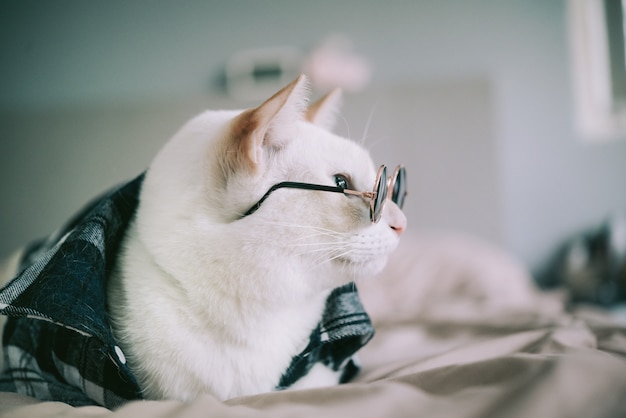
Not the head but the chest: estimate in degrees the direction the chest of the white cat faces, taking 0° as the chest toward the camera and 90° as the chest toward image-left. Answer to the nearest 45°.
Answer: approximately 270°
